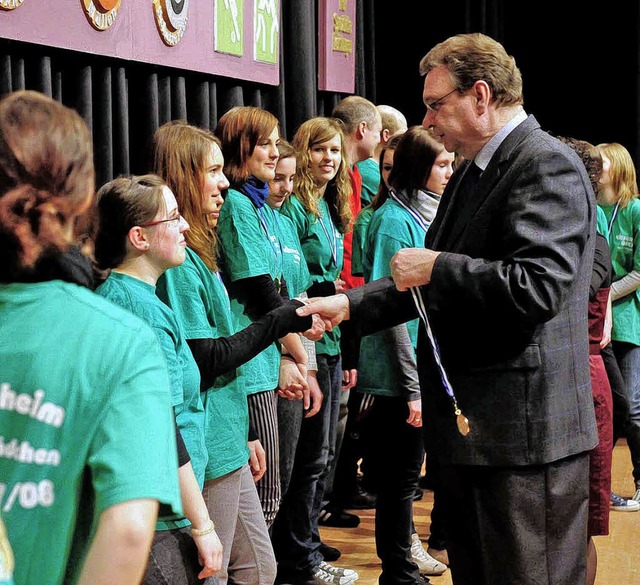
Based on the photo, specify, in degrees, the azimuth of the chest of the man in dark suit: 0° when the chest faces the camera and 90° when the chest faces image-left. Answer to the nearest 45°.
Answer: approximately 90°

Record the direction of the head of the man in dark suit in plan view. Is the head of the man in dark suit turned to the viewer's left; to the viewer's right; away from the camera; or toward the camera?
to the viewer's left

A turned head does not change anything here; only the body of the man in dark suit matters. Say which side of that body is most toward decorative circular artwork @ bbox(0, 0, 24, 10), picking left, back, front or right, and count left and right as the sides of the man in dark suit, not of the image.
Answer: front
